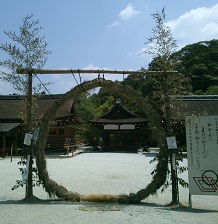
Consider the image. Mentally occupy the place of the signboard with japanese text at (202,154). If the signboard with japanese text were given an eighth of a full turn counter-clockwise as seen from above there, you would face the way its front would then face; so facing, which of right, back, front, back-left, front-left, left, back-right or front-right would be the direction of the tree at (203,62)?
back-left

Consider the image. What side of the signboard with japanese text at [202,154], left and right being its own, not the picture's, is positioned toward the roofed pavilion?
back

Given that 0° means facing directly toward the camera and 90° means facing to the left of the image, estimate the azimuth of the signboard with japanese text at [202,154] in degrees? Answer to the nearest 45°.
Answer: approximately 0°

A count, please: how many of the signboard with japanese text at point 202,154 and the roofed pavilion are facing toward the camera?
2

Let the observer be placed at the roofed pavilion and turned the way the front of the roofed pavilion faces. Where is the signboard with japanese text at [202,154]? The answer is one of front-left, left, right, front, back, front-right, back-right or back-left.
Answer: front

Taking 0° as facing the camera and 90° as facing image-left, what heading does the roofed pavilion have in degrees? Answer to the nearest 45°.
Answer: approximately 0°

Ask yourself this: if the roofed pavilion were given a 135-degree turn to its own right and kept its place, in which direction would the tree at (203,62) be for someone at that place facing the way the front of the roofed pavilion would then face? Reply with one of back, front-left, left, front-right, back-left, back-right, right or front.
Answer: right
